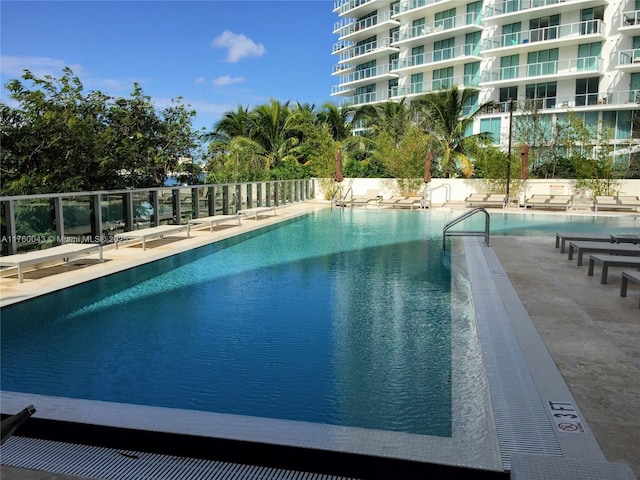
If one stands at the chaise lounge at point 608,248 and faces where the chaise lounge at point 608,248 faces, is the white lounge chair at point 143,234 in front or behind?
in front

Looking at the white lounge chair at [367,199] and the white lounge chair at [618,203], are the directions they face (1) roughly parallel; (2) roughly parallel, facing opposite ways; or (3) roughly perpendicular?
roughly parallel

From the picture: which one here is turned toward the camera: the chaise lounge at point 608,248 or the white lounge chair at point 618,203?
the white lounge chair

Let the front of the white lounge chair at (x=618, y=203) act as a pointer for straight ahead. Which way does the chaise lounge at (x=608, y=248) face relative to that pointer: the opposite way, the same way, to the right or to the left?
to the right

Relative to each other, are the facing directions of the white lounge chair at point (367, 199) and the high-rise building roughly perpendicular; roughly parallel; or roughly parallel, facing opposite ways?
roughly parallel

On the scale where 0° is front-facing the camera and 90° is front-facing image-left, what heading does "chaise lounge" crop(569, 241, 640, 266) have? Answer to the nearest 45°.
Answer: approximately 90°

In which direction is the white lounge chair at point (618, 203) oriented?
toward the camera

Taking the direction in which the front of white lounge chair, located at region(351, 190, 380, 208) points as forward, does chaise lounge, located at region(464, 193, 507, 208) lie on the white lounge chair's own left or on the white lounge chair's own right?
on the white lounge chair's own left

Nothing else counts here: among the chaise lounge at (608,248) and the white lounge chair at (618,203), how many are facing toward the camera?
1

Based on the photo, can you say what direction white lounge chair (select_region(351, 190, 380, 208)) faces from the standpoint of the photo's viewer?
facing the viewer and to the left of the viewer

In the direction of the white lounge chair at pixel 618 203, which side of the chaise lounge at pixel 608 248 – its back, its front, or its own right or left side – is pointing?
right

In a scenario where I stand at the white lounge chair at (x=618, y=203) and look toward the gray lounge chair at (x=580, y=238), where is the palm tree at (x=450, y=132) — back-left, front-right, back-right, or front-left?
back-right

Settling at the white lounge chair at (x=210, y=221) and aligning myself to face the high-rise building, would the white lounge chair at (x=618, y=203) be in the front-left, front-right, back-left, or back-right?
front-right

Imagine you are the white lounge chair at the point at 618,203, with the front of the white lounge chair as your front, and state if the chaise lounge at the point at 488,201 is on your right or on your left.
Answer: on your right

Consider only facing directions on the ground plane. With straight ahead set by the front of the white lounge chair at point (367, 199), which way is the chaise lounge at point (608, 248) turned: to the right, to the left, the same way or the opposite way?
to the right
